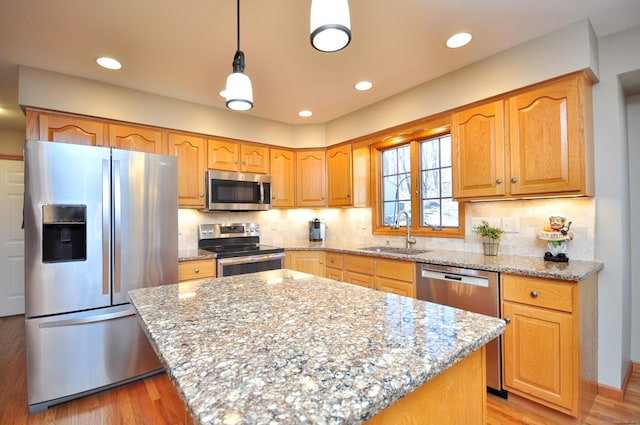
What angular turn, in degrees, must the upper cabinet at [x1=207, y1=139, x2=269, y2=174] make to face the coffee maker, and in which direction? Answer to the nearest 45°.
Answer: approximately 45° to its left

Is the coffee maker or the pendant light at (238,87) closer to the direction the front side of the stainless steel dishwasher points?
the pendant light

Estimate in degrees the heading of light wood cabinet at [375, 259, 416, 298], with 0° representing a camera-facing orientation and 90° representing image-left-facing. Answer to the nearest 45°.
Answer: approximately 45°

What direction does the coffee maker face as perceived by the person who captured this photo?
facing the viewer

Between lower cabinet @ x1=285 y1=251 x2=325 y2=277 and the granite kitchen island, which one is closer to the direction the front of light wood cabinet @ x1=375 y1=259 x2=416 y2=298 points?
the granite kitchen island

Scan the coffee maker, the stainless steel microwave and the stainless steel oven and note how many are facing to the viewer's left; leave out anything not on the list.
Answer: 0

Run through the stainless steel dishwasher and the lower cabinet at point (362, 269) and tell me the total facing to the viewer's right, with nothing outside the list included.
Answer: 0

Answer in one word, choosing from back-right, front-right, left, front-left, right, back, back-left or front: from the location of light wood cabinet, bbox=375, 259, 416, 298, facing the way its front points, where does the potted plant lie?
back-left

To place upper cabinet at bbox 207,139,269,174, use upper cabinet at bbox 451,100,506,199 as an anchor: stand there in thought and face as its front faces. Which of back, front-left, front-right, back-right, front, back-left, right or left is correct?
front-right

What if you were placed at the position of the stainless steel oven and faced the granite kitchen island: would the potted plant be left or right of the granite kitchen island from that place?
left

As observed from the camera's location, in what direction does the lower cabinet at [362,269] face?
facing the viewer and to the left of the viewer

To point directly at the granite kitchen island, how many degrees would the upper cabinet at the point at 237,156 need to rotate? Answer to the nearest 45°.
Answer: approximately 45° to its right
